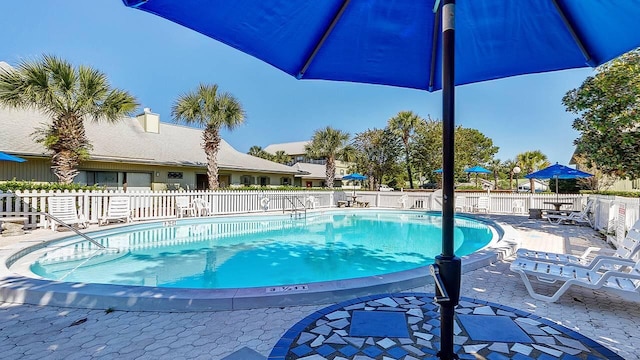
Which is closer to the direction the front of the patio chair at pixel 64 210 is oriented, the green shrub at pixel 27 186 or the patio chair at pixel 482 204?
the patio chair

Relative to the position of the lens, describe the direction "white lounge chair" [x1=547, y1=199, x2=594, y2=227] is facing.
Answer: facing to the left of the viewer

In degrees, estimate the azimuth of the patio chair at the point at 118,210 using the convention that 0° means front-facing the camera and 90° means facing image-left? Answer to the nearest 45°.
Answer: approximately 45°

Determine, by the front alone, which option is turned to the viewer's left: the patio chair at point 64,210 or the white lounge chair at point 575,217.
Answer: the white lounge chair

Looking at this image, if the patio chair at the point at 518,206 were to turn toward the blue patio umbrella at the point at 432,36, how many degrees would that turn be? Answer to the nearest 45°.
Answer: approximately 45° to its left

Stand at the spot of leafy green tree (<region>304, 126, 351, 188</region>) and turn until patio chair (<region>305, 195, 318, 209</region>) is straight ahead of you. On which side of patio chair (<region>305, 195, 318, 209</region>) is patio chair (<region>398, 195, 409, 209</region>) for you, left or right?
left

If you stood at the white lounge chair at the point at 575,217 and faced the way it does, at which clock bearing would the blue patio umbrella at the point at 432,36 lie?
The blue patio umbrella is roughly at 9 o'clock from the white lounge chair.

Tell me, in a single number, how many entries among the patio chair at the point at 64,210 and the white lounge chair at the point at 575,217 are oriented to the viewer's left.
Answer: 1
